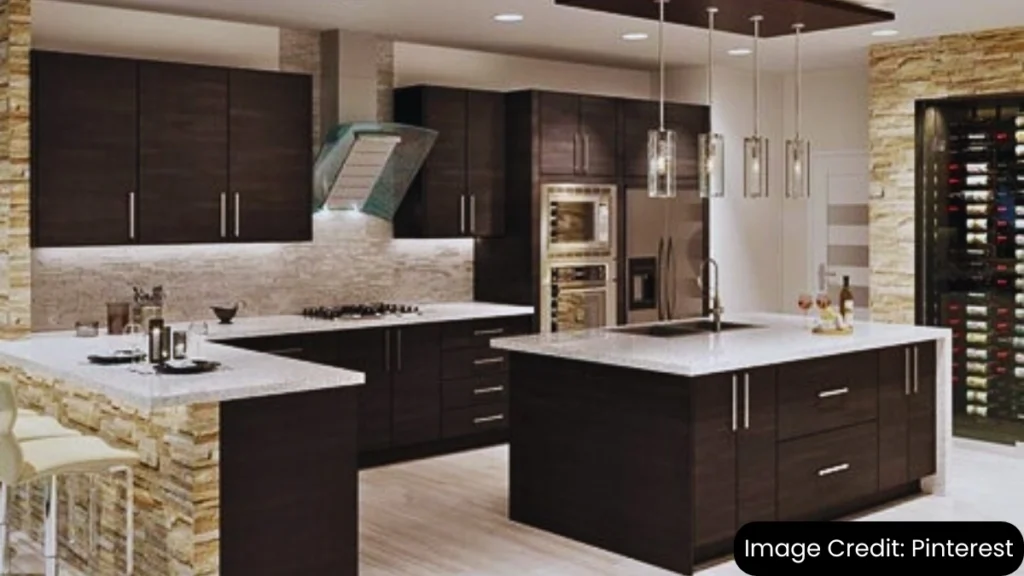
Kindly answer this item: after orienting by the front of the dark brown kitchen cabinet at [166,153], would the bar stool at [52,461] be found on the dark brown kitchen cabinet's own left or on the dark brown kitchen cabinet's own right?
on the dark brown kitchen cabinet's own right

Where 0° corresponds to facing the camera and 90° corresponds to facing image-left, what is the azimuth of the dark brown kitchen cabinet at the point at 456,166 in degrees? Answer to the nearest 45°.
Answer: approximately 315°

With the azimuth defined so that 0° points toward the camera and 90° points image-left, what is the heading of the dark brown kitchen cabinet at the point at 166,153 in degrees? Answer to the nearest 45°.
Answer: approximately 315°

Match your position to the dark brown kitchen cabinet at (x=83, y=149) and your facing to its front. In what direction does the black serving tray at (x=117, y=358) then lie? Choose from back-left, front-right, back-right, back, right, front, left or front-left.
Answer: front-right

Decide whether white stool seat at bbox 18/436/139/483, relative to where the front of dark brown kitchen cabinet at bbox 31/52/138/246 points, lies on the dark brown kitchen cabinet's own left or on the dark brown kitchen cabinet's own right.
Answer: on the dark brown kitchen cabinet's own right
